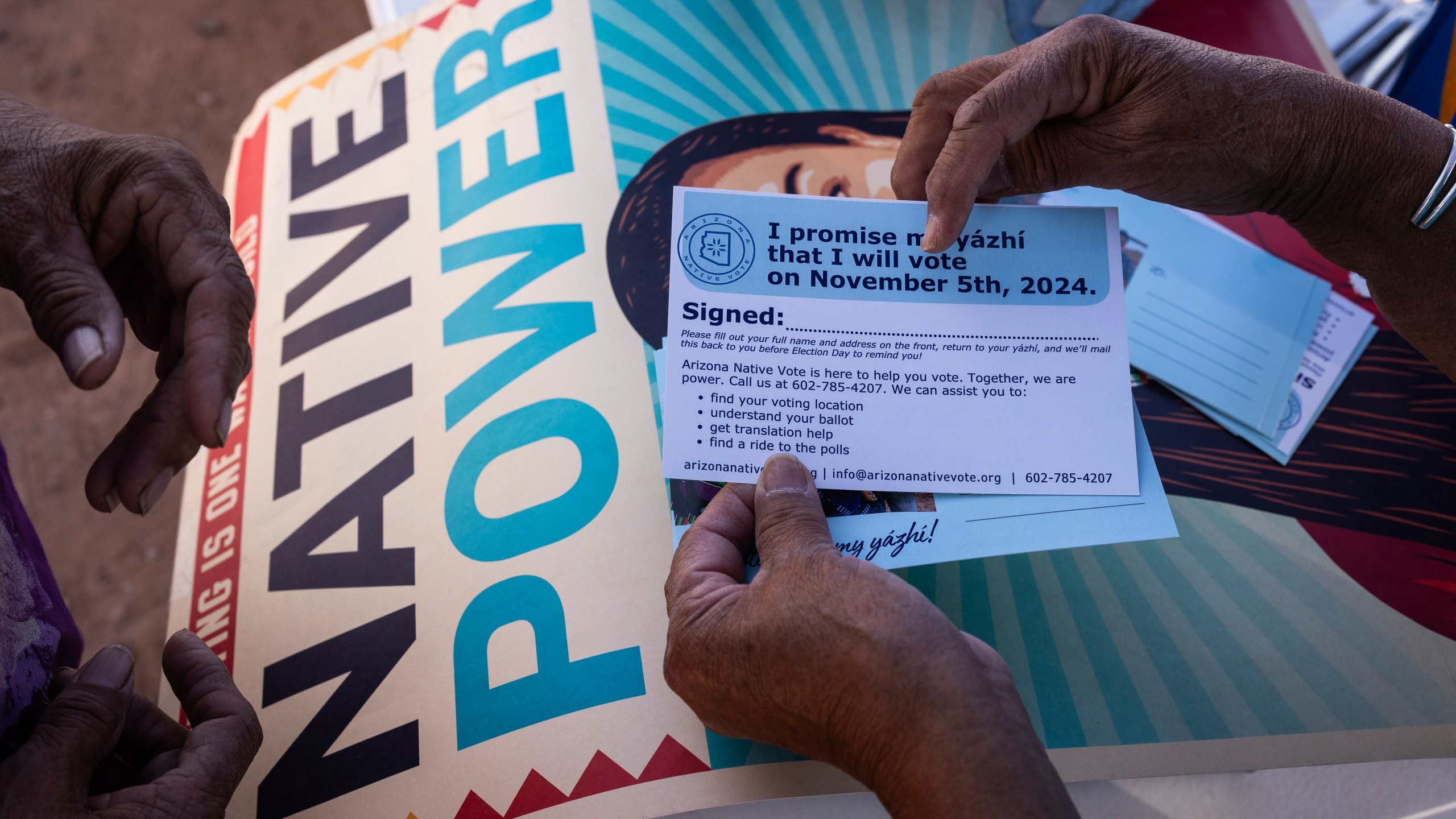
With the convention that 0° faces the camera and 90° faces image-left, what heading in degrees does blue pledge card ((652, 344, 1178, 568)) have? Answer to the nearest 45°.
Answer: approximately 0°
